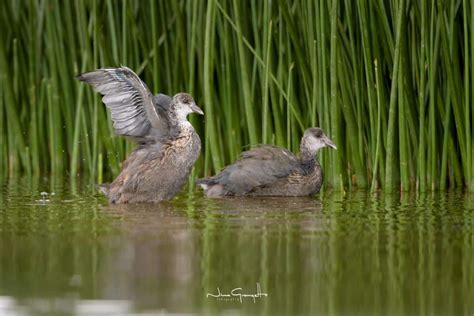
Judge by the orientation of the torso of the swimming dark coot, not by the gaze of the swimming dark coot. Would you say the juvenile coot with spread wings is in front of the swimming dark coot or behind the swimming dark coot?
behind

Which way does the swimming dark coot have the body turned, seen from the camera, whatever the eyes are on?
to the viewer's right

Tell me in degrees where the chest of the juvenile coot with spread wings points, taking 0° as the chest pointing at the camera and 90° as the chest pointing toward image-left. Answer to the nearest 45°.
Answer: approximately 270°

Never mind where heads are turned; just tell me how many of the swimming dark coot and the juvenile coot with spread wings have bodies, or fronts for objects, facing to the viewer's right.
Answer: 2
